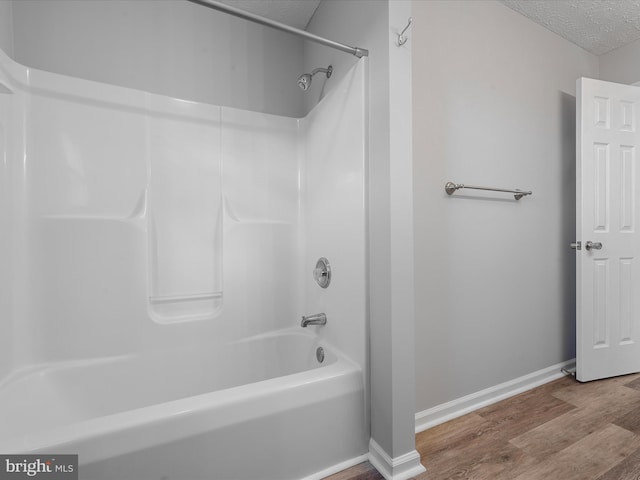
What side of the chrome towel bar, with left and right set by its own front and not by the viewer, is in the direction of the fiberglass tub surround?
right

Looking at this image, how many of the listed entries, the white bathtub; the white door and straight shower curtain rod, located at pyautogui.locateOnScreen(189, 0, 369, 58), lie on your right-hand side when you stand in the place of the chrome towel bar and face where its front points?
2

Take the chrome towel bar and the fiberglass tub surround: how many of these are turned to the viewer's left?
0

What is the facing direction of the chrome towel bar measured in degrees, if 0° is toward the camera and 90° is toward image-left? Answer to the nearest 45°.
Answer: approximately 315°

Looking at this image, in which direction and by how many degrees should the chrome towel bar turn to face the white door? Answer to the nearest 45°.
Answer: approximately 90° to its left

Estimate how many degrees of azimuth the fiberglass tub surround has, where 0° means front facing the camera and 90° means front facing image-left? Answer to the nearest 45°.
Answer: approximately 315°

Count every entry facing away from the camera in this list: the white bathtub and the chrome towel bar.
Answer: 0
